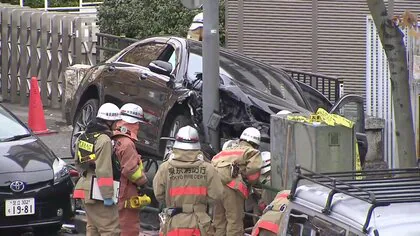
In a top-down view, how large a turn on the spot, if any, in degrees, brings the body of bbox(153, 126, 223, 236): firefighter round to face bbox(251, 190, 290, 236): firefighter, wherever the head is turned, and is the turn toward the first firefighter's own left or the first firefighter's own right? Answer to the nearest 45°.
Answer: approximately 135° to the first firefighter's own right

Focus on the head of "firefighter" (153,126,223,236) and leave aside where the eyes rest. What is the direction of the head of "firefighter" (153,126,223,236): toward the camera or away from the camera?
away from the camera

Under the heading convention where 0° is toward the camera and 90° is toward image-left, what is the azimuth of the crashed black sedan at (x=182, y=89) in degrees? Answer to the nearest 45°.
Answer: approximately 315°

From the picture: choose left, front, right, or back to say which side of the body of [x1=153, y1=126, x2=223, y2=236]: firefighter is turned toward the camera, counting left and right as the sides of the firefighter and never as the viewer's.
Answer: back

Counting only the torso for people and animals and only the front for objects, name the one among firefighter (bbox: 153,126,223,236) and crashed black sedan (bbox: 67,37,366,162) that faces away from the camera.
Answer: the firefighter

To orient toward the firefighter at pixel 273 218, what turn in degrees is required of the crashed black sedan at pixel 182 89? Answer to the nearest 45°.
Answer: approximately 45° to its right

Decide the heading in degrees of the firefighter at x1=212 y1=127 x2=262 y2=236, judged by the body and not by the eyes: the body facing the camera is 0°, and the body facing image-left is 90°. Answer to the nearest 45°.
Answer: approximately 225°
